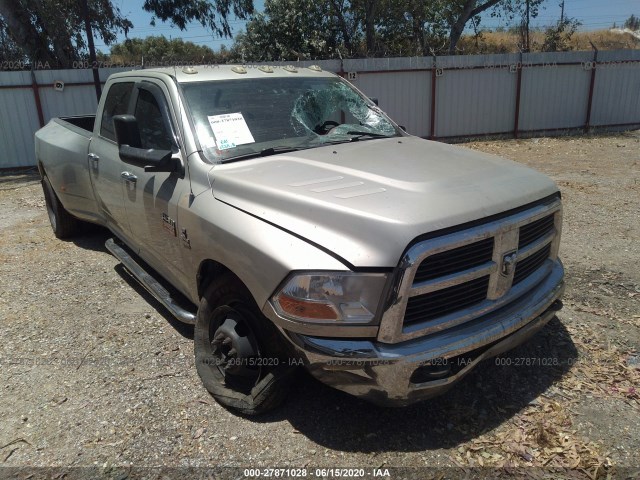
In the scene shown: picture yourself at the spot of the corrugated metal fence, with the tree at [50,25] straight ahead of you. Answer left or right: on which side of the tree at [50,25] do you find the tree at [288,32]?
right

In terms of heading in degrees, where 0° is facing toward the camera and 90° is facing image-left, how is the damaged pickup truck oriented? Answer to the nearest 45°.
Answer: approximately 315°

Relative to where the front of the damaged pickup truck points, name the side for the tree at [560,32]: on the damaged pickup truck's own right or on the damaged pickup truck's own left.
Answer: on the damaged pickup truck's own left

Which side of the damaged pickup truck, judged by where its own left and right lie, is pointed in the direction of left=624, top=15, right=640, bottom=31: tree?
left

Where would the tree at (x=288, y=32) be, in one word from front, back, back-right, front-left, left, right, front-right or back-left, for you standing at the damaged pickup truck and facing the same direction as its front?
back-left

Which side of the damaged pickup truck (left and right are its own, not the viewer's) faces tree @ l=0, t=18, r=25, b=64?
back

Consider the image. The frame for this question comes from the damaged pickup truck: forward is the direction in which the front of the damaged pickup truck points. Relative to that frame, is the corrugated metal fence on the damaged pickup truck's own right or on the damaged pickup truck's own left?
on the damaged pickup truck's own left

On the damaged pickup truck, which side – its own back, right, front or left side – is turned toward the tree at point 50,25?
back
